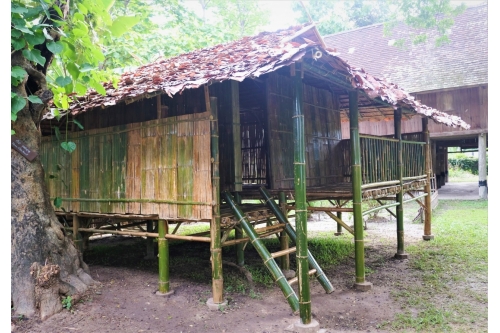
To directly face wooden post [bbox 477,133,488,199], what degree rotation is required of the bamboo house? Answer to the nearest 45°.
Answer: approximately 90° to its left

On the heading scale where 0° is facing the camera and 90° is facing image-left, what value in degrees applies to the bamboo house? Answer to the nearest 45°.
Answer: approximately 315°
